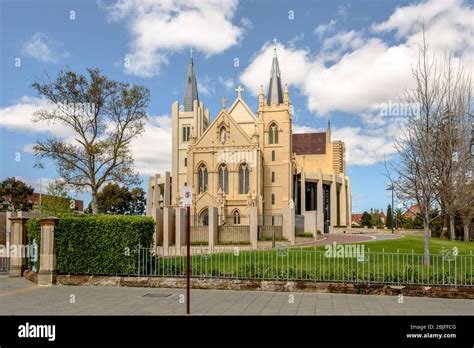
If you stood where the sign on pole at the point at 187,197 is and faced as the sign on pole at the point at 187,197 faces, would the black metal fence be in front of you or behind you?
behind

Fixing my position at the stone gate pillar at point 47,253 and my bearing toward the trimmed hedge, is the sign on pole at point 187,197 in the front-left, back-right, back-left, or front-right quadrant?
front-right

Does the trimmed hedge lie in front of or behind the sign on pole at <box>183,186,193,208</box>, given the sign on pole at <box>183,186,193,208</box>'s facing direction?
behind

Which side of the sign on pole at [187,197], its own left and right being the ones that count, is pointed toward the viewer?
front

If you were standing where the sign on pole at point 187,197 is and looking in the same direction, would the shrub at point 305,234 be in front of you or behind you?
behind

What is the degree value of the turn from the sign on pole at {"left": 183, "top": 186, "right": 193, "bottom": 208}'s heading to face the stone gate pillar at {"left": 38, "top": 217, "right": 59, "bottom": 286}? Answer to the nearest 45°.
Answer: approximately 135° to its right
